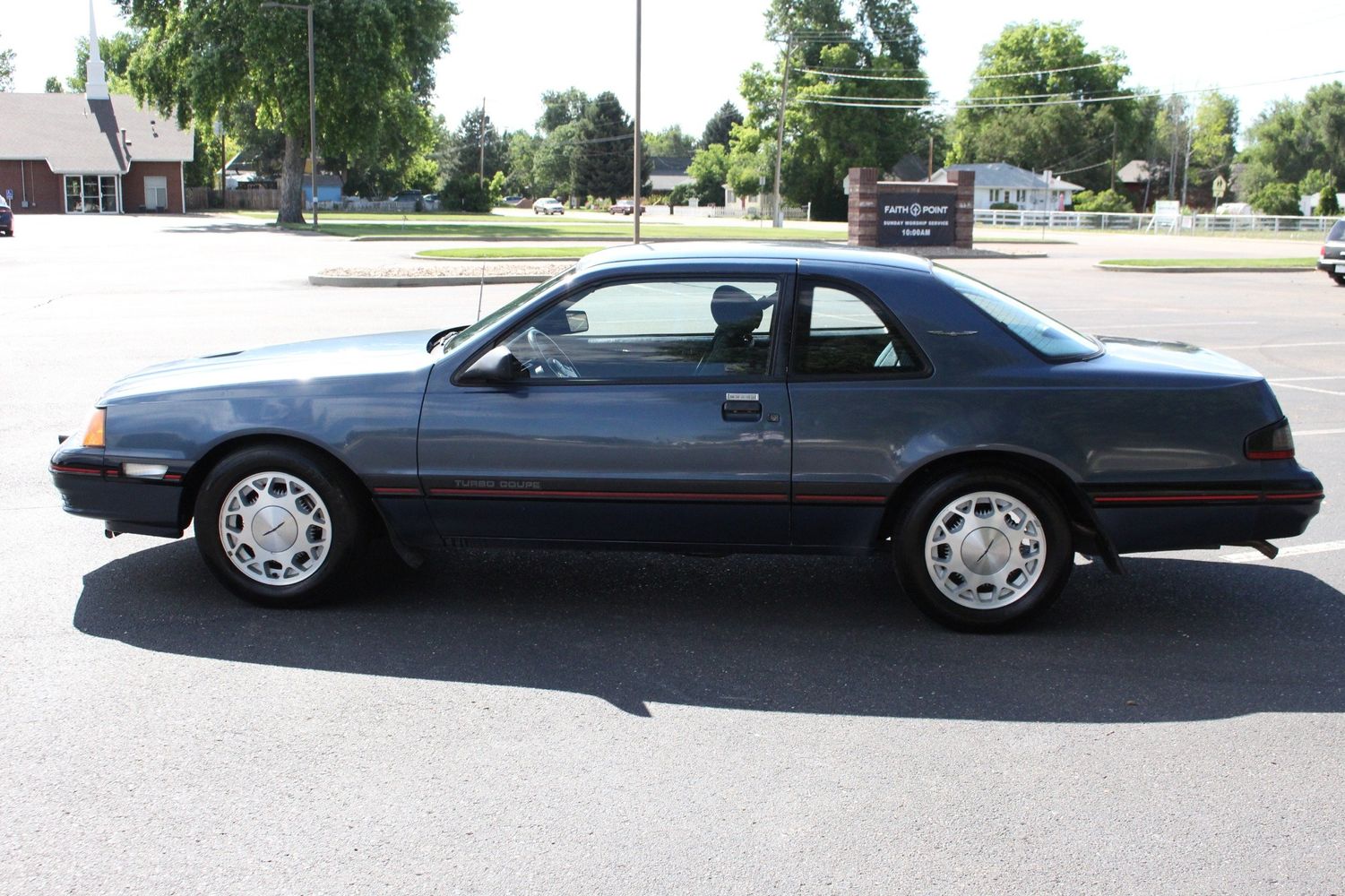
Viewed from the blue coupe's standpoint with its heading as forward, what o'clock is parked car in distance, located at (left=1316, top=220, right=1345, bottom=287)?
The parked car in distance is roughly at 4 o'clock from the blue coupe.

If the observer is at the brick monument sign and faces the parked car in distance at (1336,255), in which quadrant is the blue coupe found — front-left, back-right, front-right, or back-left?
front-right

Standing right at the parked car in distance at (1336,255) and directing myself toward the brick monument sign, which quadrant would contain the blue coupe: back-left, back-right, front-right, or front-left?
back-left

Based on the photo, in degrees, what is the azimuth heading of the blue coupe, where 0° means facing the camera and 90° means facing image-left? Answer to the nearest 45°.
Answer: approximately 90°

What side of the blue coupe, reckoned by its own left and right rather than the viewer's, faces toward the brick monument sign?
right
